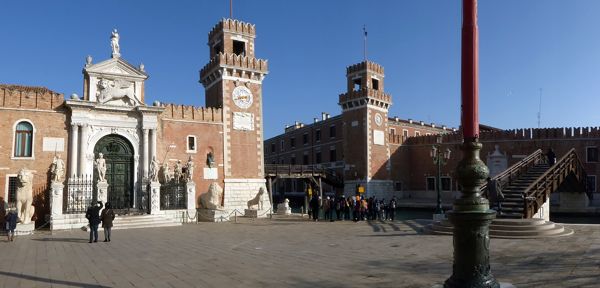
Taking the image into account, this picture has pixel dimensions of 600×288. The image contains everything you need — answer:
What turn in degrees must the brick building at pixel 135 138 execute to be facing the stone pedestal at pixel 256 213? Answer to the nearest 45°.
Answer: approximately 90° to its left

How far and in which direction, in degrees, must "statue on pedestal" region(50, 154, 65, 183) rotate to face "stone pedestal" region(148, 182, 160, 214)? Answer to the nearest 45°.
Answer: approximately 90° to its left

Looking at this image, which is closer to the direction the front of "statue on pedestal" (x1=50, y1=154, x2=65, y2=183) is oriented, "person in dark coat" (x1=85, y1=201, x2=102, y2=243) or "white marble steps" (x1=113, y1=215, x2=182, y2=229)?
the person in dark coat

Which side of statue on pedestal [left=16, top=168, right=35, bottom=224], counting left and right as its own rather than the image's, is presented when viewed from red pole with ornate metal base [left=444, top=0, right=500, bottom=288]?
front

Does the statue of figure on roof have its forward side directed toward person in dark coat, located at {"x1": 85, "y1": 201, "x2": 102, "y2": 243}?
yes

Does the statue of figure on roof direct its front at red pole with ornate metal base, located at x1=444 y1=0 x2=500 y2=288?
yes

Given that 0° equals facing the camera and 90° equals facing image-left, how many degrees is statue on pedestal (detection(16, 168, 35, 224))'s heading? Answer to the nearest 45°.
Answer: approximately 0°
